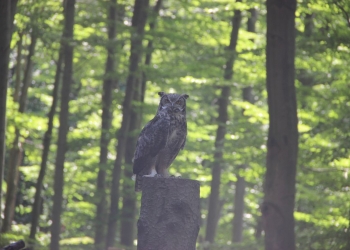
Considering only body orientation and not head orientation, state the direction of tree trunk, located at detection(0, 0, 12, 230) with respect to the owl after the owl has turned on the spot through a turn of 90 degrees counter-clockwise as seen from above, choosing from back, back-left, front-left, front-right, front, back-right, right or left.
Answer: left

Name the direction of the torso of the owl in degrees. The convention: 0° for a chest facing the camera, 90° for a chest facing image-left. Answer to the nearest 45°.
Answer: approximately 315°

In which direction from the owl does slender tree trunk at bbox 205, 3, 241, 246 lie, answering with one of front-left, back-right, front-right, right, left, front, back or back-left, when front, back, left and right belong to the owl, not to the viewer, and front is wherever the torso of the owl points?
back-left

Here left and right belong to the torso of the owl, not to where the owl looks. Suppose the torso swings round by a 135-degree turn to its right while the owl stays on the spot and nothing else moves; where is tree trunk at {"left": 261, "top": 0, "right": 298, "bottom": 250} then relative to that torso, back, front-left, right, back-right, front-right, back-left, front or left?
back-right

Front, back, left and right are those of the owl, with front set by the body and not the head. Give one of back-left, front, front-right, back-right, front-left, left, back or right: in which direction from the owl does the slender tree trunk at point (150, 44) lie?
back-left

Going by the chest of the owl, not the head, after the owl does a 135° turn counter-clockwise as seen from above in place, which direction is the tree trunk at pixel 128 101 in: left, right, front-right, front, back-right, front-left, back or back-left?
front

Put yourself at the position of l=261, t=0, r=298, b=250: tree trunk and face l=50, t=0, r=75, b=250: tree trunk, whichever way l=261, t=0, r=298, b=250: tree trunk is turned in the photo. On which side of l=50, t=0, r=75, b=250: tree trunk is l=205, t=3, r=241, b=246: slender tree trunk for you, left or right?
right

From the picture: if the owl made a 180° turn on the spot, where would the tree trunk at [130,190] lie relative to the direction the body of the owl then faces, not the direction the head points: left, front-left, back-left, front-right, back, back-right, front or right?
front-right
